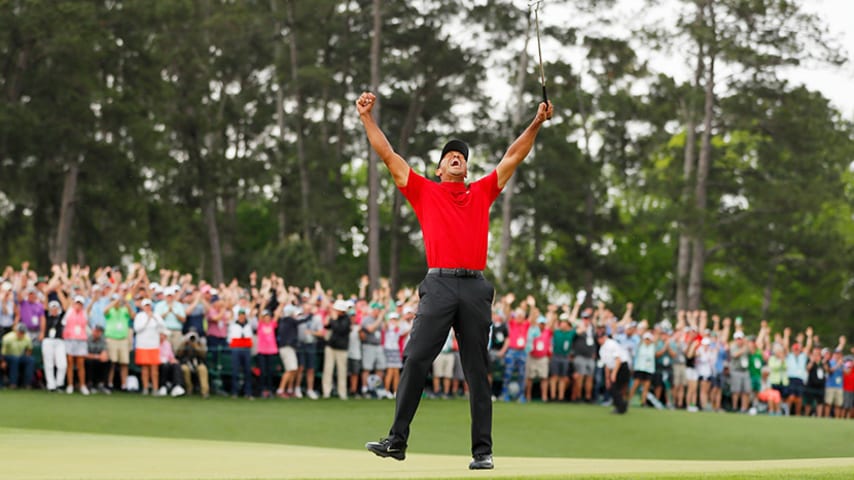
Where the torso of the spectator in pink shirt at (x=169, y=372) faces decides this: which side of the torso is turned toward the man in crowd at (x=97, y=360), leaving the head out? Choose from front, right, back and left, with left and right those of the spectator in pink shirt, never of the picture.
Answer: right

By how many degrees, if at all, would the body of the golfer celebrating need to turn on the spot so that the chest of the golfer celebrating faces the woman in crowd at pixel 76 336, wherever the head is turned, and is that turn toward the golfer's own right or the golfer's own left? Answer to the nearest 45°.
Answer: approximately 135° to the golfer's own right

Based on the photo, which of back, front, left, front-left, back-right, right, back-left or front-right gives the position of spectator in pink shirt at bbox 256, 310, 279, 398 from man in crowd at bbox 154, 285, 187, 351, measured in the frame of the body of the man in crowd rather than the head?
left

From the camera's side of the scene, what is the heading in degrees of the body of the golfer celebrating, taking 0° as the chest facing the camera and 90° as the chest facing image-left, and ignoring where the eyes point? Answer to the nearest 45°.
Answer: approximately 0°

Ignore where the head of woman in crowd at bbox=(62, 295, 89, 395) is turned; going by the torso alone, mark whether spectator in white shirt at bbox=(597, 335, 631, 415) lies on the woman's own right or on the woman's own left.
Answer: on the woman's own left

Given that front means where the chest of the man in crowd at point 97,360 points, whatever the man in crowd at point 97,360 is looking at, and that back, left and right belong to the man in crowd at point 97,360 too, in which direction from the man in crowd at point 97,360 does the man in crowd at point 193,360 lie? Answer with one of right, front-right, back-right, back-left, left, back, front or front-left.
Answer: left

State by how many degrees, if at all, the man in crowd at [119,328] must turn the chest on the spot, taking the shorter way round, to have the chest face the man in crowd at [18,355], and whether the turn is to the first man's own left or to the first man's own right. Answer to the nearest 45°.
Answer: approximately 90° to the first man's own right

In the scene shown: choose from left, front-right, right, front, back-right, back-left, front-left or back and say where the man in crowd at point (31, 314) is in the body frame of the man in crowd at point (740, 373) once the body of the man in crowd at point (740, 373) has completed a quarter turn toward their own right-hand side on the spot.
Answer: front-left
